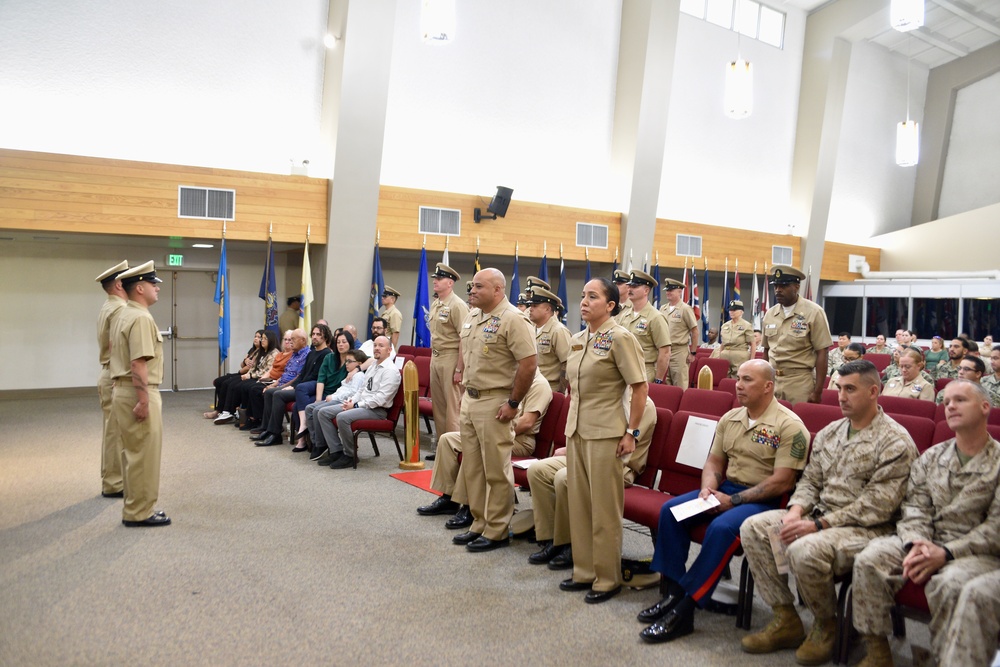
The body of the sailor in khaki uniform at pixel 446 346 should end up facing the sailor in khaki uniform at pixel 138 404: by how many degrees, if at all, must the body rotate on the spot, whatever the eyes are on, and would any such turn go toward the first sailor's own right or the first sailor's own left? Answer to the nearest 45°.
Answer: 0° — they already face them

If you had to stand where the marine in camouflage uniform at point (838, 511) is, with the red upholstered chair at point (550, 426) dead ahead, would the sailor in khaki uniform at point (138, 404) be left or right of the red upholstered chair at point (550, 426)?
left

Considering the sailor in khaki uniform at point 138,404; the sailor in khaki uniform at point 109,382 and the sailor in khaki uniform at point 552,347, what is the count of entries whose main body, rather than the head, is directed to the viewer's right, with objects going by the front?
2

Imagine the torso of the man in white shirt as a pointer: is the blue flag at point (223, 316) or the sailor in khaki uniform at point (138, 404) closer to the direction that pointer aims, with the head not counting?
the sailor in khaki uniform

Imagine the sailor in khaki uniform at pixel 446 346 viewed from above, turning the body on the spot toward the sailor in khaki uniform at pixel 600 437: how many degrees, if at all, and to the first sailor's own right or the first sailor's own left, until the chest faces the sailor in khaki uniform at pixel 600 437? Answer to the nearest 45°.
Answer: approximately 45° to the first sailor's own left

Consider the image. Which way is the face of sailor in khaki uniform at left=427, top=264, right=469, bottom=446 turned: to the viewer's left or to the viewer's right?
to the viewer's left

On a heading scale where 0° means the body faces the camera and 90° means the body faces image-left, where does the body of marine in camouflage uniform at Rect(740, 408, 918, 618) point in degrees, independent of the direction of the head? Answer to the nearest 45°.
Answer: approximately 45°

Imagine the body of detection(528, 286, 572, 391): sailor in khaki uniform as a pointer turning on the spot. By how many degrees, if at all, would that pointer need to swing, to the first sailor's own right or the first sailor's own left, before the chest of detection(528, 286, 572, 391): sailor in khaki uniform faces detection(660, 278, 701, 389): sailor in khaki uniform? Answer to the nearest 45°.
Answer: approximately 180°

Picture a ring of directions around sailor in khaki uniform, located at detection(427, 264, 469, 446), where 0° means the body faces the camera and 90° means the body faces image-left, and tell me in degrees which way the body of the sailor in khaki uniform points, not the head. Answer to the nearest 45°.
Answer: approximately 45°

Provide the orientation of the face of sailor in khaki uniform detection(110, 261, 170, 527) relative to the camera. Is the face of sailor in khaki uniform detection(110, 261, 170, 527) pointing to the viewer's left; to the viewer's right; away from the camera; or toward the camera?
to the viewer's right

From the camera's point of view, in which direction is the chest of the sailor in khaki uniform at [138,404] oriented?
to the viewer's right

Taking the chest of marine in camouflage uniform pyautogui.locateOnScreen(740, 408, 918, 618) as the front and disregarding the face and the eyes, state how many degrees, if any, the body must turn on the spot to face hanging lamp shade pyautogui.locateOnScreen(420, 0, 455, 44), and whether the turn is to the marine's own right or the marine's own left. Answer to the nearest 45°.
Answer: approximately 90° to the marine's own right
